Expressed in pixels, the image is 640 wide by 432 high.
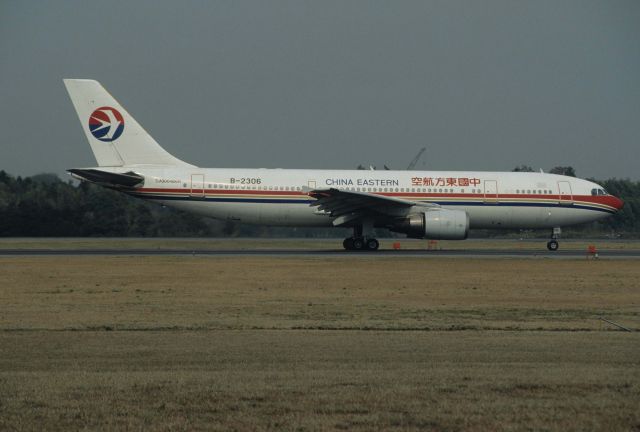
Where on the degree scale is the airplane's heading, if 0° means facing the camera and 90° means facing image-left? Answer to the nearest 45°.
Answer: approximately 270°
